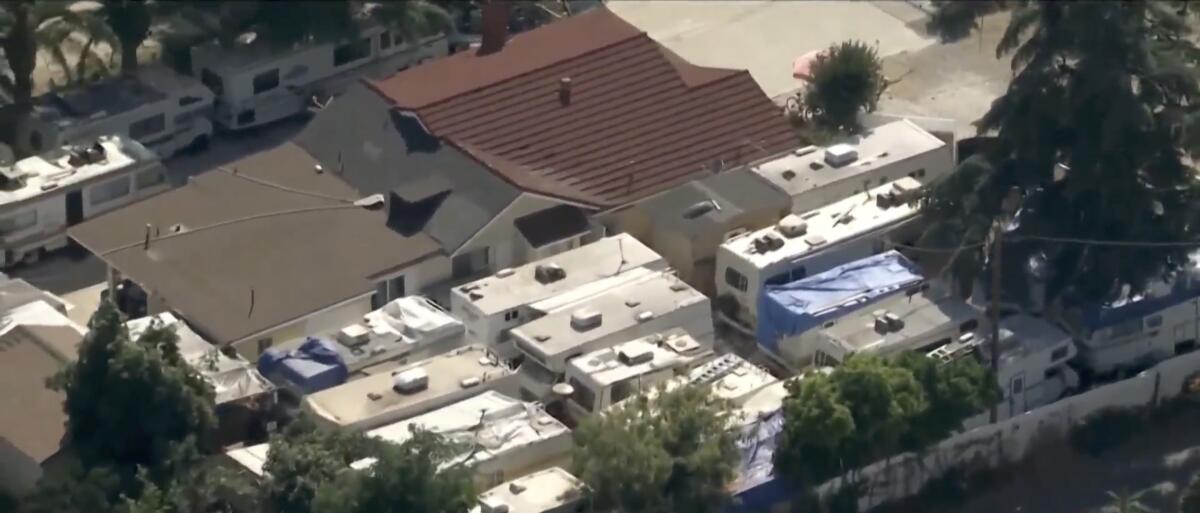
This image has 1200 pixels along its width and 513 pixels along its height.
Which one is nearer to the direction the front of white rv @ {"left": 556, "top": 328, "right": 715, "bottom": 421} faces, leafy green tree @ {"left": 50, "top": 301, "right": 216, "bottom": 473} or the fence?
the leafy green tree

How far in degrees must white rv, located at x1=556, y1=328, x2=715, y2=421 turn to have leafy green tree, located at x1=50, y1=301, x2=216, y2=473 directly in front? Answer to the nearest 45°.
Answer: approximately 45° to its right

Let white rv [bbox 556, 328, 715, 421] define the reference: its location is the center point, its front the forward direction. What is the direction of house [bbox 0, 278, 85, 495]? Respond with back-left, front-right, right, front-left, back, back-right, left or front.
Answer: front-right

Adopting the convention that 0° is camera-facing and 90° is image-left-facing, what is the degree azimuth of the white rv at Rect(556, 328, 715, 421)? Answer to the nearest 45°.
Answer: approximately 45°

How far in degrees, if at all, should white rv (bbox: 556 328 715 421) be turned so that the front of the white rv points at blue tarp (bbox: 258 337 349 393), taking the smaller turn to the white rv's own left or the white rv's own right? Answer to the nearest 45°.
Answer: approximately 45° to the white rv's own right

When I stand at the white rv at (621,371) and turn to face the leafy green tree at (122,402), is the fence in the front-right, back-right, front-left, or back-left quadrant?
back-left

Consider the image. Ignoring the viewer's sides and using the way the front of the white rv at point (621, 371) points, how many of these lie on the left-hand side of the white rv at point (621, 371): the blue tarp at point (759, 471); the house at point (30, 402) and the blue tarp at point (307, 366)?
1

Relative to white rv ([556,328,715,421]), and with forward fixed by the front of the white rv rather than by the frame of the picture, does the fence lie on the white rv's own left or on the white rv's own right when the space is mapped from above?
on the white rv's own left

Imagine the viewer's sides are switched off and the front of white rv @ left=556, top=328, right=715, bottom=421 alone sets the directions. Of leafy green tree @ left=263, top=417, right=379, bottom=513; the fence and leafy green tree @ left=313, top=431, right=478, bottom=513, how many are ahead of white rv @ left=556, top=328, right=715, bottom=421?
2

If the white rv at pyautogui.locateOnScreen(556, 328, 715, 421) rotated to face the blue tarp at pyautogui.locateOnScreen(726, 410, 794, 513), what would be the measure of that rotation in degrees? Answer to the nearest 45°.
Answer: approximately 90° to its left

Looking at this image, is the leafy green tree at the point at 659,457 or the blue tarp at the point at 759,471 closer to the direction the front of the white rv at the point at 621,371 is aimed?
the leafy green tree
